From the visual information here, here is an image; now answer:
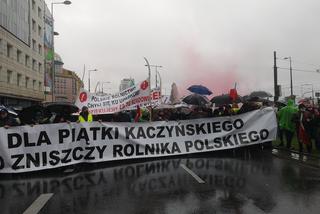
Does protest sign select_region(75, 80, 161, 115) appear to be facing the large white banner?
yes

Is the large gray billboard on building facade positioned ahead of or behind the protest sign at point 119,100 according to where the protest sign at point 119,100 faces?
behind

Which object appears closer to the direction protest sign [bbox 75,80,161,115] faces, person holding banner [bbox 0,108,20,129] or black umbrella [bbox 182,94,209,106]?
the person holding banner

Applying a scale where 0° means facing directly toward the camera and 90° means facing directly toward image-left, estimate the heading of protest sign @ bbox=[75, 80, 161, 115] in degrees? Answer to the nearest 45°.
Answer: approximately 0°

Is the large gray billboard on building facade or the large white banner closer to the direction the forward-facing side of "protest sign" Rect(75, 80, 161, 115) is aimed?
the large white banner

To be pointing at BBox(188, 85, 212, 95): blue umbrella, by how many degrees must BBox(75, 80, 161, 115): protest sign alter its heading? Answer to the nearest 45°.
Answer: approximately 135° to its left

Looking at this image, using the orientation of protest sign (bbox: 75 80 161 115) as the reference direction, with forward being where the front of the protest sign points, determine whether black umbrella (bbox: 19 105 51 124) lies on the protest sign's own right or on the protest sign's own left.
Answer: on the protest sign's own right

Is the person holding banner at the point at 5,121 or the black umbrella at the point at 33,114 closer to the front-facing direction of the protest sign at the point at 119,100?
the person holding banner

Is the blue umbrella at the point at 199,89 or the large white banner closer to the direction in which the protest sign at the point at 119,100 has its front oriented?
the large white banner

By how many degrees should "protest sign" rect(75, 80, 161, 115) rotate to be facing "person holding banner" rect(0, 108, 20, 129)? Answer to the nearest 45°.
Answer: approximately 45° to its right

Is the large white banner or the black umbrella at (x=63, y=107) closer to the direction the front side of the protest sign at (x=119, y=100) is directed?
the large white banner

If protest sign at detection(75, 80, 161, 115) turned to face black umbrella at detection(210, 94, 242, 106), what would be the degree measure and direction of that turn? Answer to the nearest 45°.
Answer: approximately 135° to its left
